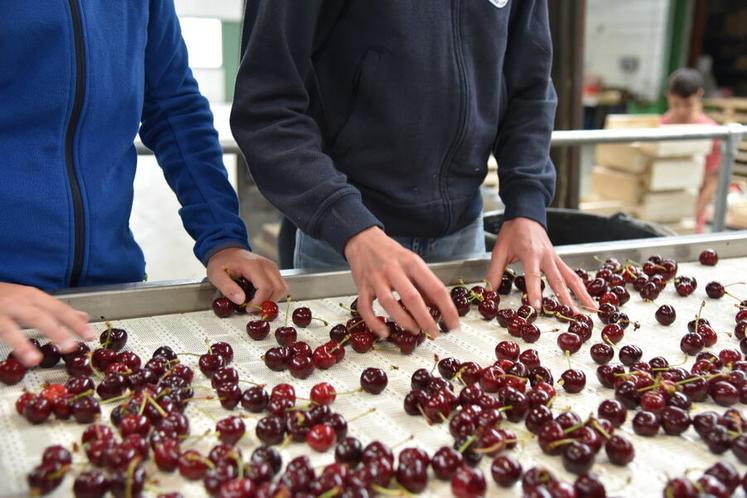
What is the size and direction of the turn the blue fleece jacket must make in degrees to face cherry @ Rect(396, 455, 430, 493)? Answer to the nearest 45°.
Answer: approximately 45° to its left

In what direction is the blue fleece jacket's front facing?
toward the camera

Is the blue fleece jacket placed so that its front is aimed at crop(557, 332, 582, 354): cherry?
no

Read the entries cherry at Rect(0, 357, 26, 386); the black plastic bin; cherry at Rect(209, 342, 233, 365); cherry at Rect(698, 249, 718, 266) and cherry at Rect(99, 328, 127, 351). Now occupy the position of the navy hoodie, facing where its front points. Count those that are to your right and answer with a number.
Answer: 3

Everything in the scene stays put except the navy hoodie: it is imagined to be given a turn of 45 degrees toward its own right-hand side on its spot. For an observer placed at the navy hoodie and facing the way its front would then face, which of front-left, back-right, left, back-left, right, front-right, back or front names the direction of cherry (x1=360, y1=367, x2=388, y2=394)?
front

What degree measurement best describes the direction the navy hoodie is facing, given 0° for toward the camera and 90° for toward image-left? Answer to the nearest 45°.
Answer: approximately 315°

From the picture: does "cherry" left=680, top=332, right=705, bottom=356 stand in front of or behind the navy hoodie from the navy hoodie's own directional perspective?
in front

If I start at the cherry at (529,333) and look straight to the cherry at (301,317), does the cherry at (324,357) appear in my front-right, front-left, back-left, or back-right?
front-left

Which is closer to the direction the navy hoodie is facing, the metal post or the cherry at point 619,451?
the cherry

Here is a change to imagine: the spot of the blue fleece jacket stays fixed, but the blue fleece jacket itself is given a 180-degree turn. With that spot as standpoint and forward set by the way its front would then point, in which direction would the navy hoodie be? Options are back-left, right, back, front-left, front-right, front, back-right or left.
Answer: right

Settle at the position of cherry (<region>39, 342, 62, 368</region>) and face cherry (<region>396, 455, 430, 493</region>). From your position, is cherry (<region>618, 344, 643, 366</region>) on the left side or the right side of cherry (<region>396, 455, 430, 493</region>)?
left

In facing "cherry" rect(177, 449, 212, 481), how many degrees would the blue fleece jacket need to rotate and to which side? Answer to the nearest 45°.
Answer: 0° — it already faces it

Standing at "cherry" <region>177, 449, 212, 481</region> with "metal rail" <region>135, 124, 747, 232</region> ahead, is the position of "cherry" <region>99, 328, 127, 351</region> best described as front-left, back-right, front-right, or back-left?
front-left

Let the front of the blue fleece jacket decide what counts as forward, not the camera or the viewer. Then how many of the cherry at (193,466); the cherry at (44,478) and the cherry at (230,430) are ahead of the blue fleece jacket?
3

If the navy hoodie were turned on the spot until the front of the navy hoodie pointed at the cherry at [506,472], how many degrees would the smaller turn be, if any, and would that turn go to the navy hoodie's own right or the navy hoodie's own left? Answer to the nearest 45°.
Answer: approximately 45° to the navy hoodie's own right

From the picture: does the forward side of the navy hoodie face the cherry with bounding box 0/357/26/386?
no

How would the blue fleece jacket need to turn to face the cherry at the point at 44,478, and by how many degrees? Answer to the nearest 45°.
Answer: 0° — it already faces it

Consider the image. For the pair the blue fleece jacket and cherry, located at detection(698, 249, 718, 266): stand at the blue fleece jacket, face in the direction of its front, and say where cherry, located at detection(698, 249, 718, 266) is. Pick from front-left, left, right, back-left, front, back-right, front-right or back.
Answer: left

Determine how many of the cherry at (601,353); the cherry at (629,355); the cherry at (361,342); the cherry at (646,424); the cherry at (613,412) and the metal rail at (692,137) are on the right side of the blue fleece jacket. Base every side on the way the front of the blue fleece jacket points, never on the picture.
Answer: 0

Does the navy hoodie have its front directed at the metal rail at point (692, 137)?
no

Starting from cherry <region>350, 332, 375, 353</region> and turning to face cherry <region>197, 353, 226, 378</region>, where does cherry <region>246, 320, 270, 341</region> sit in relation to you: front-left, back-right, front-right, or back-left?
front-right
